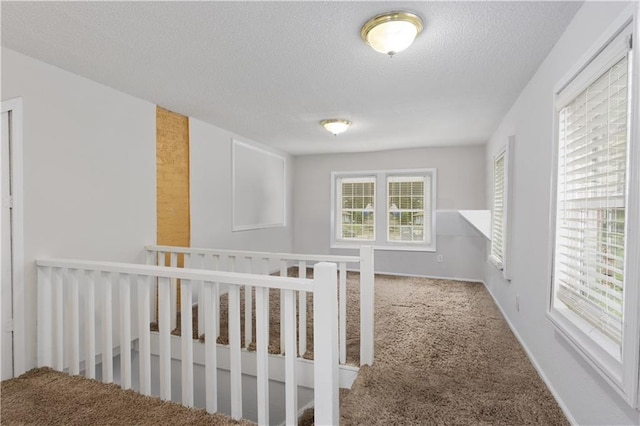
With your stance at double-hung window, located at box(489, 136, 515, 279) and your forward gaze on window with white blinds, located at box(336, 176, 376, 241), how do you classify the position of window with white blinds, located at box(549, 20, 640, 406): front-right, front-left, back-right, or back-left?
back-left

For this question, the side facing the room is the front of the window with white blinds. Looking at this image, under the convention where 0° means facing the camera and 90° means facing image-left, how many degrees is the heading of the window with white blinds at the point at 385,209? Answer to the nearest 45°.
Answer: approximately 0°

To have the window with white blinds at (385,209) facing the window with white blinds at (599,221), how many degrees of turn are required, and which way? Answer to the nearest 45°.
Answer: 0° — it already faces it

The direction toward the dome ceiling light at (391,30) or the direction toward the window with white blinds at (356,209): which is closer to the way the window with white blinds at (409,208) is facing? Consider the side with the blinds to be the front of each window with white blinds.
the dome ceiling light

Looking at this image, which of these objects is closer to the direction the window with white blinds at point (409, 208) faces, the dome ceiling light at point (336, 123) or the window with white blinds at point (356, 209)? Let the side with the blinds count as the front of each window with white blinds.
the dome ceiling light

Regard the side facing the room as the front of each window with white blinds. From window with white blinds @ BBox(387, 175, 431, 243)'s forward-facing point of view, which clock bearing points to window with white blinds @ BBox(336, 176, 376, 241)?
window with white blinds @ BBox(336, 176, 376, 241) is roughly at 3 o'clock from window with white blinds @ BBox(387, 175, 431, 243).

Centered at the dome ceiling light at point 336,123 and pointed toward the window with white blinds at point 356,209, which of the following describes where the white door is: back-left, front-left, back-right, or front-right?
back-left

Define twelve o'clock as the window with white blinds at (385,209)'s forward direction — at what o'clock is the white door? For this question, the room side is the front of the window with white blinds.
The white door is roughly at 1 o'clock from the window with white blinds.
